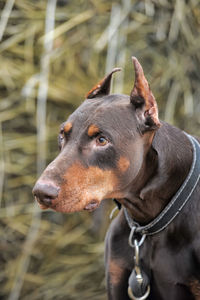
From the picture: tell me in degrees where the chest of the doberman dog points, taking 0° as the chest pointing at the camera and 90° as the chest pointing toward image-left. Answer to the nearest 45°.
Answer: approximately 45°
